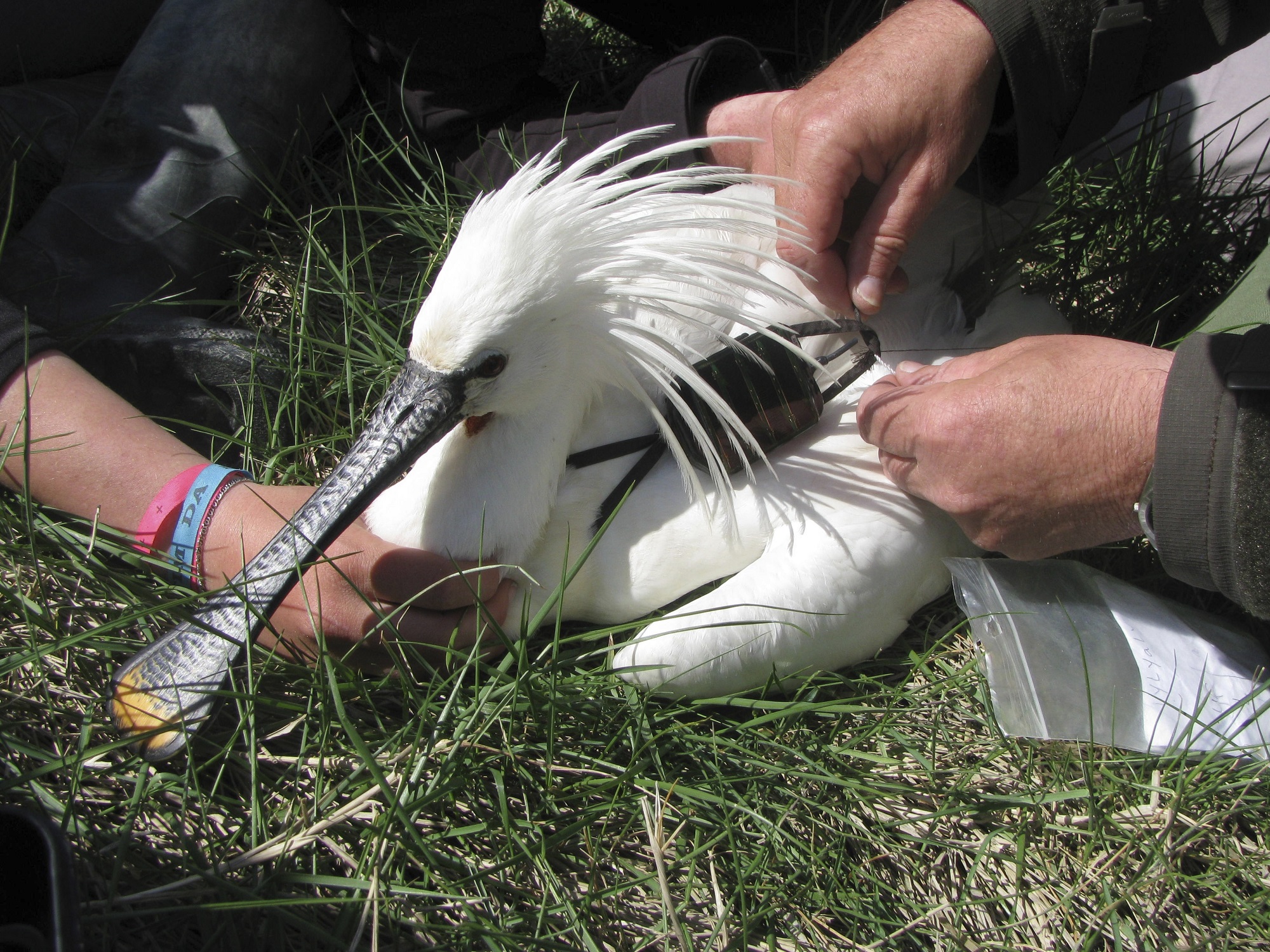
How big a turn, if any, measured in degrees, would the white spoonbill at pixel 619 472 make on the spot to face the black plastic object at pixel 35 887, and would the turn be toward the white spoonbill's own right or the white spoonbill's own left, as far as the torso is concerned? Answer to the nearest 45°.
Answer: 0° — it already faces it

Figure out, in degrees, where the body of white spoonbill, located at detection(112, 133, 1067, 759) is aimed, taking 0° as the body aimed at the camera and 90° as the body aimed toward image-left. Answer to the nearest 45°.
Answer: approximately 45°
